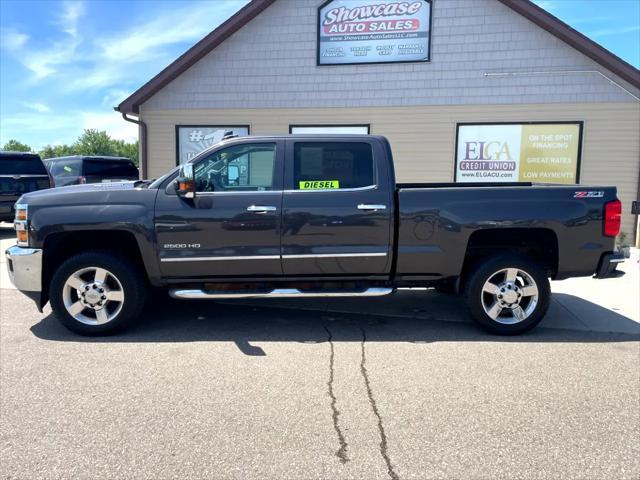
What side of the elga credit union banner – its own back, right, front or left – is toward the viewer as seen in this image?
front

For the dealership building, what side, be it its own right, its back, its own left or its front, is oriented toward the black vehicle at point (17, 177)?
right

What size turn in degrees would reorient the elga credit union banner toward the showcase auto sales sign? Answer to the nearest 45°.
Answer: approximately 90° to its right

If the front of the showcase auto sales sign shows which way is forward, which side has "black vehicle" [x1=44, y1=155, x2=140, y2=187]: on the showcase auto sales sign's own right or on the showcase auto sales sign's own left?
on the showcase auto sales sign's own right

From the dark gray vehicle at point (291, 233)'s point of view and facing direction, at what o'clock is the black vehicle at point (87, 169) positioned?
the black vehicle at point (87, 169) is roughly at 2 o'clock from the dark gray vehicle at point (291, 233).

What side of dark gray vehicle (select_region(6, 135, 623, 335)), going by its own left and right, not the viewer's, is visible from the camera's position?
left

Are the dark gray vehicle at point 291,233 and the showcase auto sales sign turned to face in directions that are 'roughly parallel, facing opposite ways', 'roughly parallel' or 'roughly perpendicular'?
roughly perpendicular

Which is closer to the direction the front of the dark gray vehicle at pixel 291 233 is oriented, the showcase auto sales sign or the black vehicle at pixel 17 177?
the black vehicle

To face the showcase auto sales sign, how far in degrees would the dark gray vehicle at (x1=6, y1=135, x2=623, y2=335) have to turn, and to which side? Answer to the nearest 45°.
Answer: approximately 90° to its right

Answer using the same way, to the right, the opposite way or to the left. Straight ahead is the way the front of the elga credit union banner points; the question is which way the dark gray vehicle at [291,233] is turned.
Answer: to the right

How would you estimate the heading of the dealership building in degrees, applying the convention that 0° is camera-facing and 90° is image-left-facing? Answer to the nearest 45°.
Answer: approximately 0°

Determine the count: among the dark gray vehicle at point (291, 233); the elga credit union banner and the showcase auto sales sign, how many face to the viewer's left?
1

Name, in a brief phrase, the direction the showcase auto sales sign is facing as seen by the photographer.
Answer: facing the viewer

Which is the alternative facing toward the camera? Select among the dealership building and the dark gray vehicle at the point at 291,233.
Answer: the dealership building

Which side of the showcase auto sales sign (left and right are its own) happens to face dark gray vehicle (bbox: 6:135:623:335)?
front
